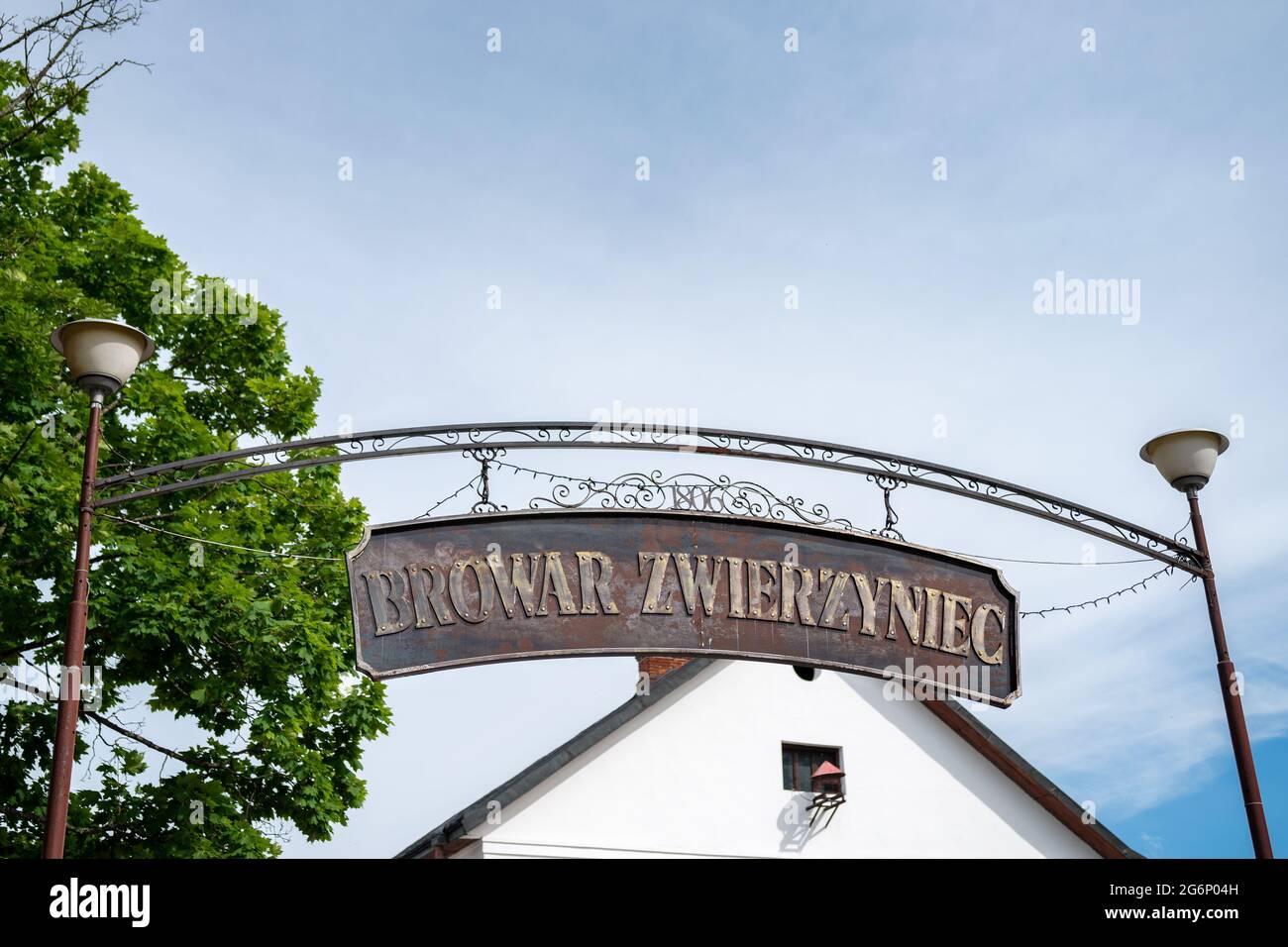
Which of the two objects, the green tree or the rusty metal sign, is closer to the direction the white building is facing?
the rusty metal sign

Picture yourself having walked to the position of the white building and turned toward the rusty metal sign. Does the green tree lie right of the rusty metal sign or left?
right

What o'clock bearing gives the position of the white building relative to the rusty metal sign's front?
The white building is roughly at 6 o'clock from the rusty metal sign.

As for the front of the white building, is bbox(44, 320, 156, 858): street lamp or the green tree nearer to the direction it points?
the street lamp

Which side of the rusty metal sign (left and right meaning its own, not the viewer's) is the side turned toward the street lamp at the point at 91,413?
right

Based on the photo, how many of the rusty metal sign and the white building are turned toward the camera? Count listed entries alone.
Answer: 2

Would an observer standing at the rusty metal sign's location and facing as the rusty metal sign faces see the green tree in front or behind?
behind

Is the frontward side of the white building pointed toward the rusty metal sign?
yes

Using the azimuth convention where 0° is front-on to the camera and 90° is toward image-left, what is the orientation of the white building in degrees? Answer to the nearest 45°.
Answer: approximately 0°

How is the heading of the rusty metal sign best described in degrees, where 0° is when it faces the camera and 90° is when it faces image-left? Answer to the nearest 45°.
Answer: approximately 0°

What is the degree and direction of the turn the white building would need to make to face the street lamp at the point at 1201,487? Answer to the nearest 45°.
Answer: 0° — it already faces it

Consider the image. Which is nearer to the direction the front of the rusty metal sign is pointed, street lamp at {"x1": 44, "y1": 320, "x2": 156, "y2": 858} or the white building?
the street lamp
